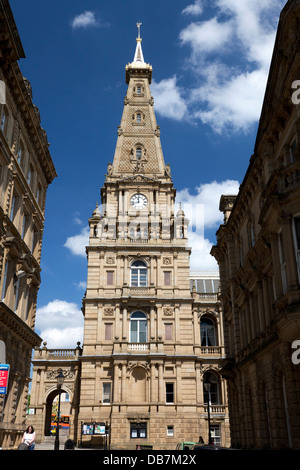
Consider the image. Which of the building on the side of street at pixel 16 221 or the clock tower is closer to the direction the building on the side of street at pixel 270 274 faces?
the building on the side of street

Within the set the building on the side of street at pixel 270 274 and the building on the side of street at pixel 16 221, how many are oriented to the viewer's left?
1

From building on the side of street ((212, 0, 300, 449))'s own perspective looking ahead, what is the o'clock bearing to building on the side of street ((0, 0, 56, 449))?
building on the side of street ((0, 0, 56, 449)) is roughly at 12 o'clock from building on the side of street ((212, 0, 300, 449)).

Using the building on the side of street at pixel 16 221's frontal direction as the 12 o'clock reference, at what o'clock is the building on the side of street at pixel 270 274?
the building on the side of street at pixel 270 274 is roughly at 1 o'clock from the building on the side of street at pixel 16 221.

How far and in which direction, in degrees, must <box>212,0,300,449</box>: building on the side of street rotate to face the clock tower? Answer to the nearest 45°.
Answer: approximately 45° to its right

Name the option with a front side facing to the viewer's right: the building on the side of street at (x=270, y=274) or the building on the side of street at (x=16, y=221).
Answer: the building on the side of street at (x=16, y=221)

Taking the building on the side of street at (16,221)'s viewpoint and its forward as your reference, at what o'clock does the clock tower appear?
The clock tower is roughly at 10 o'clock from the building on the side of street.

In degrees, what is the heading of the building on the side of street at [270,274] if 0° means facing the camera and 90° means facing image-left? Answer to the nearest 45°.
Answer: approximately 90°

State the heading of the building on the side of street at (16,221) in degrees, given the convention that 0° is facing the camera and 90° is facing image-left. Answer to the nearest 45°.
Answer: approximately 270°
